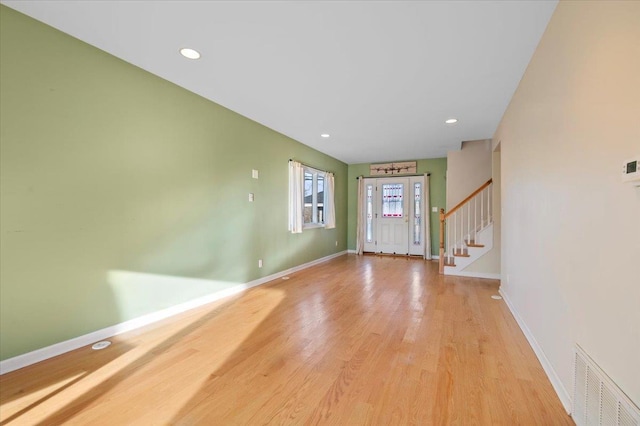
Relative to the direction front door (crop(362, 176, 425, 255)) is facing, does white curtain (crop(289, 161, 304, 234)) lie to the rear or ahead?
ahead

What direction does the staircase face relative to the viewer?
to the viewer's left

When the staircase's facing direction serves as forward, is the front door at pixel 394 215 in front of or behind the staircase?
in front

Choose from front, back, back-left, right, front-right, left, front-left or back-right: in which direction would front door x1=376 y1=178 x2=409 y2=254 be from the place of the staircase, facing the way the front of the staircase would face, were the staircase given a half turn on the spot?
back-left

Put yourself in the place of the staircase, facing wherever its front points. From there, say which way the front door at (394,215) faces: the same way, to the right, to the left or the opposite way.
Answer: to the left

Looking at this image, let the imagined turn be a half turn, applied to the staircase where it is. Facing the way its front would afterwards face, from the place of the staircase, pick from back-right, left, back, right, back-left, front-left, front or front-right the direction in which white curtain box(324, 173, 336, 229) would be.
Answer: back

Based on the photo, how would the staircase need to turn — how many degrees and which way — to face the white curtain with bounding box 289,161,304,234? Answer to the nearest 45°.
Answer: approximately 45° to its left

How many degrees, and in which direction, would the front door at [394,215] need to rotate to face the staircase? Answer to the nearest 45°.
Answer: approximately 45° to its left

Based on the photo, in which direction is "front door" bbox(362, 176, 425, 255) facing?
toward the camera

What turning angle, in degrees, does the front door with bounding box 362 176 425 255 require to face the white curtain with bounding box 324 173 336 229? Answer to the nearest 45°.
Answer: approximately 45° to its right

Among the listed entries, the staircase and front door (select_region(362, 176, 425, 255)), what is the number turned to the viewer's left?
1
